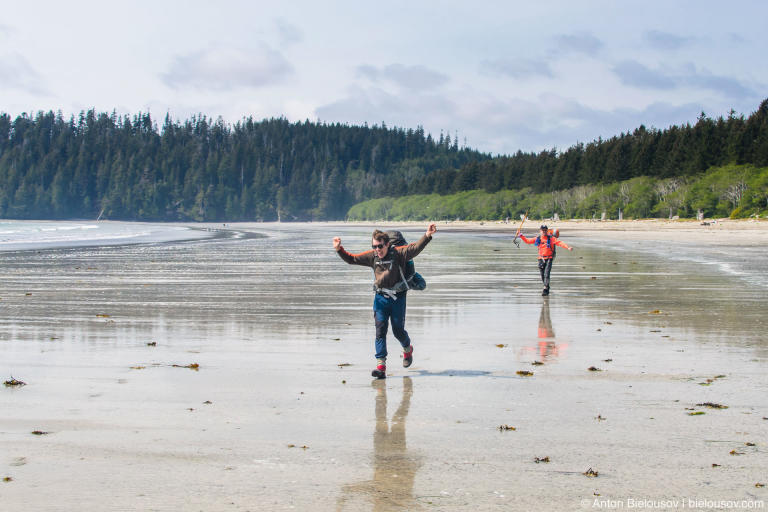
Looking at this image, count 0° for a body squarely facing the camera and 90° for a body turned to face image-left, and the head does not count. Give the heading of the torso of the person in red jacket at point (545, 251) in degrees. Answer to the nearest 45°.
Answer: approximately 0°

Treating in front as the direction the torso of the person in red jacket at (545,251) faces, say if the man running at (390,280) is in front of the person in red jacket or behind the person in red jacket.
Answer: in front
